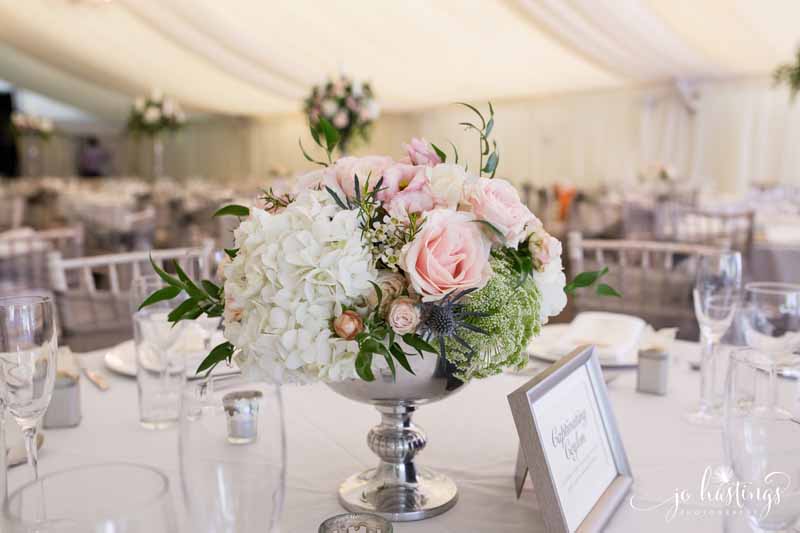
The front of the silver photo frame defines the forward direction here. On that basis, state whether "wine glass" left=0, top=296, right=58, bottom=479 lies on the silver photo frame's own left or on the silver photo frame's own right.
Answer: on the silver photo frame's own right

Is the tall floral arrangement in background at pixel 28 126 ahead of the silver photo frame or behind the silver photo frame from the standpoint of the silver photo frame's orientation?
behind

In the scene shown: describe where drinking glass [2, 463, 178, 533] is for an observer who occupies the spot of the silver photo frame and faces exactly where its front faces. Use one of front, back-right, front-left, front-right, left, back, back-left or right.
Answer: right
